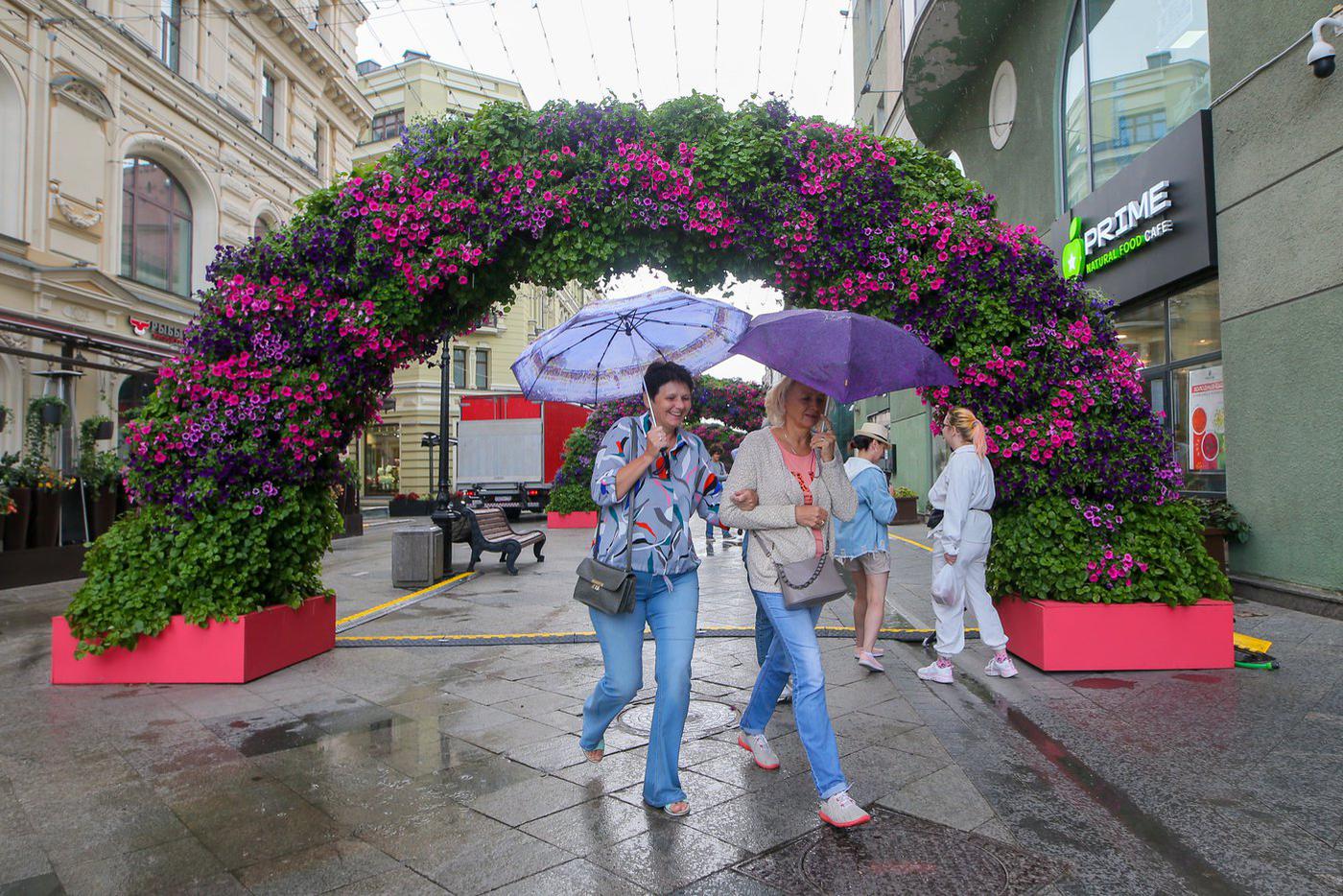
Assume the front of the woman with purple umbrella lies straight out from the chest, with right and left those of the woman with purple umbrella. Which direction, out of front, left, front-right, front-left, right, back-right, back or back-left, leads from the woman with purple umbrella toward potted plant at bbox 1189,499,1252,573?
left

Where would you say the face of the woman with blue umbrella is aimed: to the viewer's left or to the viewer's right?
to the viewer's right

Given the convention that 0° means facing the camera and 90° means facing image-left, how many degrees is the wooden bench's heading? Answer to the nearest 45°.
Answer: approximately 315°

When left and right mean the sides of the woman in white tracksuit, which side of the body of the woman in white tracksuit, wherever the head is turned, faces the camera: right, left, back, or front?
left

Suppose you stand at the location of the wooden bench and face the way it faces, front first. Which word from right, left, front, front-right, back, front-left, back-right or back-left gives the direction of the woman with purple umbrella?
front-right
